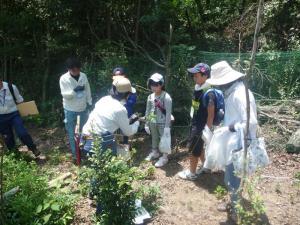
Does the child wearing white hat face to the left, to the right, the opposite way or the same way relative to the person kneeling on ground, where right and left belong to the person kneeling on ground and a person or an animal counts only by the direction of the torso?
the opposite way

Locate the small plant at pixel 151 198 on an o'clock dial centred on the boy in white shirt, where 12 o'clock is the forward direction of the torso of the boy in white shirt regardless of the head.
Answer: The small plant is roughly at 11 o'clock from the boy in white shirt.

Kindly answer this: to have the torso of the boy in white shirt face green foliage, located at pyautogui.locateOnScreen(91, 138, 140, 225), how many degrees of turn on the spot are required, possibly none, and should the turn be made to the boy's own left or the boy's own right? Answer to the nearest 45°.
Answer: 0° — they already face it

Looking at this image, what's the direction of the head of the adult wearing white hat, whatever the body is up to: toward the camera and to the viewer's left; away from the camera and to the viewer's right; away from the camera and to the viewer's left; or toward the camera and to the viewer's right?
away from the camera and to the viewer's left

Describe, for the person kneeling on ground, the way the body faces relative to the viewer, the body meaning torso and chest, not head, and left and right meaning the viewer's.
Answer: facing away from the viewer and to the right of the viewer

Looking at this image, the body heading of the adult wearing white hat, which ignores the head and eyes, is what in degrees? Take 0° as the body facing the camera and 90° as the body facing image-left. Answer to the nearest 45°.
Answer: approximately 90°

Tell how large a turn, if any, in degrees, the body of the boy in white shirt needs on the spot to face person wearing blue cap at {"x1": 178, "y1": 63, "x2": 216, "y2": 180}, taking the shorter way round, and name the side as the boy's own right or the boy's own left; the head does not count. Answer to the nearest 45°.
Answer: approximately 45° to the boy's own left

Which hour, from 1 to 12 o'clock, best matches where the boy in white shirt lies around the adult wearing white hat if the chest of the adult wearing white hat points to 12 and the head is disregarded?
The boy in white shirt is roughly at 1 o'clock from the adult wearing white hat.

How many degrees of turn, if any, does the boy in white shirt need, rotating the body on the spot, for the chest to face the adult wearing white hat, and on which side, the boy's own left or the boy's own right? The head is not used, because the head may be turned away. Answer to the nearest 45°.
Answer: approximately 45° to the boy's own left
